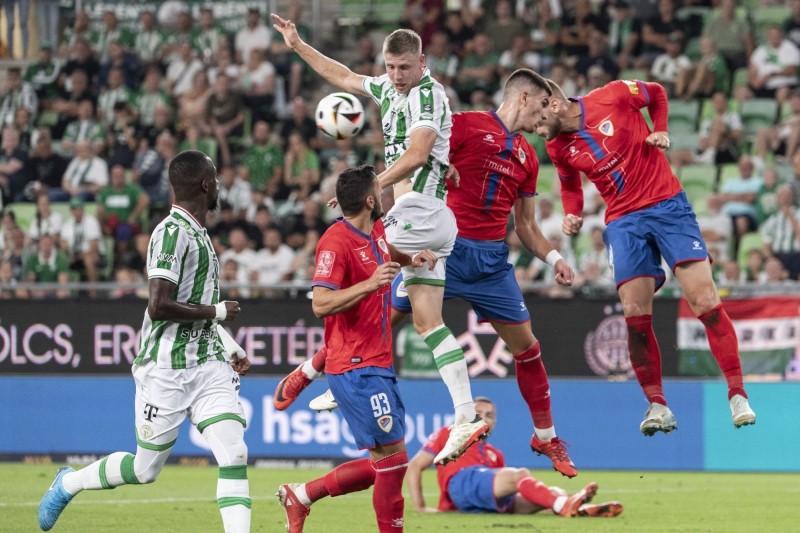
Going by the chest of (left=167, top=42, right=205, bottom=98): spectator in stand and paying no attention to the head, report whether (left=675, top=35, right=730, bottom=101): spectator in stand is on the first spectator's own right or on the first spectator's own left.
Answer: on the first spectator's own left

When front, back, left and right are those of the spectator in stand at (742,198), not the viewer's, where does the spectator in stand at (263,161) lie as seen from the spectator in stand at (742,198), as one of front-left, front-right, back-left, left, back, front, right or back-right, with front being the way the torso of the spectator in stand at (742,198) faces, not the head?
right

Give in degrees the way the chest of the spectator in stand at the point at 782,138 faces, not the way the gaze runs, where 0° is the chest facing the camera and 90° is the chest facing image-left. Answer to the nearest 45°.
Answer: approximately 45°

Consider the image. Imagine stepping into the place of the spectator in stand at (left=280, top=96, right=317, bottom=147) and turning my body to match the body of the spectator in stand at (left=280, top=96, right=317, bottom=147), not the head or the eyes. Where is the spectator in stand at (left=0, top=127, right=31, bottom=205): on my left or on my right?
on my right

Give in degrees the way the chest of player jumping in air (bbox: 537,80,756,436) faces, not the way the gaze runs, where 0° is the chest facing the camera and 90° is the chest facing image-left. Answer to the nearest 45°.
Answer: approximately 45°

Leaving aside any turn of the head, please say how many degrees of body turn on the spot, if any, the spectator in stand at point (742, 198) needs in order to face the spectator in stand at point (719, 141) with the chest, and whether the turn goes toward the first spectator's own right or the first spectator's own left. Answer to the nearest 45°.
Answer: approximately 180°

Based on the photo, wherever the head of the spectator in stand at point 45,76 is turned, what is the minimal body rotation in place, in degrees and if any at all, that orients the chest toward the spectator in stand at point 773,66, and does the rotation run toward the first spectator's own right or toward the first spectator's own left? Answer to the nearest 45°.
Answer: approximately 45° to the first spectator's own left

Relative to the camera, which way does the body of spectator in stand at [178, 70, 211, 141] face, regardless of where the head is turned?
toward the camera

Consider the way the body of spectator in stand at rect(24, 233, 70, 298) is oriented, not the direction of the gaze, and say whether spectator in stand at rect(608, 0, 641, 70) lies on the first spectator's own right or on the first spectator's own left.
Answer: on the first spectator's own left

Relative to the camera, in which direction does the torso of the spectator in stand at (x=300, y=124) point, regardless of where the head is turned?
toward the camera

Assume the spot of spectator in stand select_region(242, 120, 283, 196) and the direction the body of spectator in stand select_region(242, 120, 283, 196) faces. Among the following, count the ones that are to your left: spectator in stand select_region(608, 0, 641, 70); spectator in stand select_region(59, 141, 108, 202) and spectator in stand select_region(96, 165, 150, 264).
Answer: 1

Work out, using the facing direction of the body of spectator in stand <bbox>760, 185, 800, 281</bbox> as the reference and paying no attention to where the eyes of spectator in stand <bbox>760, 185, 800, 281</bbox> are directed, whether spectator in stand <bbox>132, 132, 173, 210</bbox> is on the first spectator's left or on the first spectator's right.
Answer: on the first spectator's right

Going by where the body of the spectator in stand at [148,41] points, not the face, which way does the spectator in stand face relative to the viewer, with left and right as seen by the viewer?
facing the viewer
